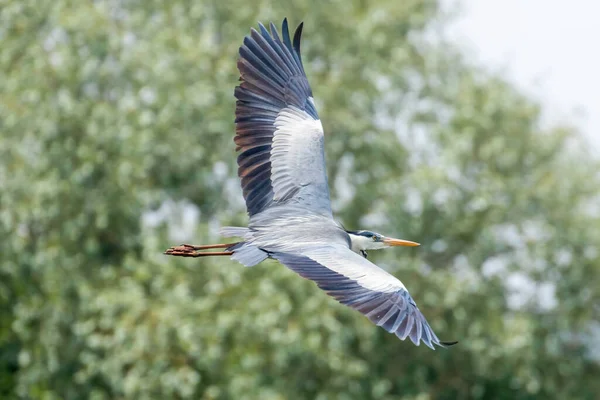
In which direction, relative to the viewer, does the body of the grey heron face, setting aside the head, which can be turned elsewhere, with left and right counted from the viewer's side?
facing to the right of the viewer
